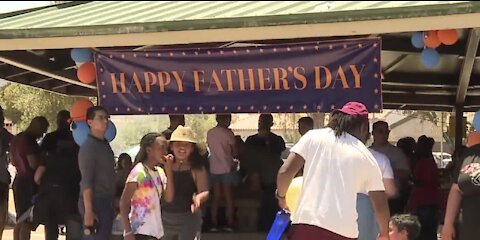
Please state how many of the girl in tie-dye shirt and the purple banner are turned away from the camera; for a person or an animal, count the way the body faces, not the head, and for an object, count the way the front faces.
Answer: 0

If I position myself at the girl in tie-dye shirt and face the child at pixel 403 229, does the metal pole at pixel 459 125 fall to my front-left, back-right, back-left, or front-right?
front-left

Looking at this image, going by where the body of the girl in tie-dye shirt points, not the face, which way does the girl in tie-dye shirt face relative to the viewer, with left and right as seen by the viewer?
facing the viewer and to the right of the viewer

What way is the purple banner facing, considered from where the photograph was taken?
facing the viewer

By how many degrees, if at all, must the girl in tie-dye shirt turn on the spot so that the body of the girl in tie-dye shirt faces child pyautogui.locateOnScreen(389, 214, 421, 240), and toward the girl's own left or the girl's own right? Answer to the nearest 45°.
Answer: approximately 45° to the girl's own left

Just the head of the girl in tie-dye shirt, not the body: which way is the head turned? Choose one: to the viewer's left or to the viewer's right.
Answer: to the viewer's right

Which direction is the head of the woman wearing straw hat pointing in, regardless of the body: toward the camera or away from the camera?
toward the camera

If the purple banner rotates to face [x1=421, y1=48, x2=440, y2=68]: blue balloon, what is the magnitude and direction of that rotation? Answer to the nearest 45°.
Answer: approximately 90° to its left

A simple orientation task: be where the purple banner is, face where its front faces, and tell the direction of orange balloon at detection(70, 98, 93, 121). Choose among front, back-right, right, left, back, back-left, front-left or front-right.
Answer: right
